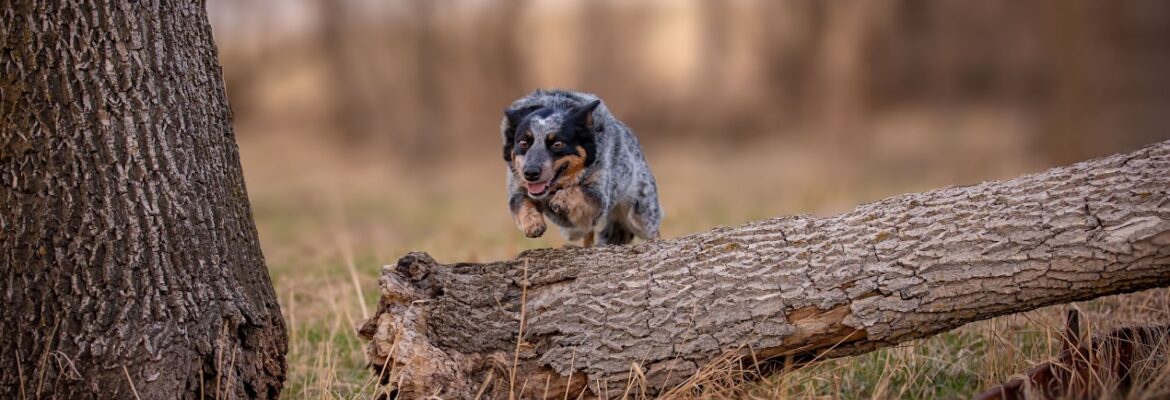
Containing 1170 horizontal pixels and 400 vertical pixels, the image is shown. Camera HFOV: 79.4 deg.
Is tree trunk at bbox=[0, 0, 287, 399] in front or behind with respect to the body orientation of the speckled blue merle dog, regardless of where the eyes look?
in front

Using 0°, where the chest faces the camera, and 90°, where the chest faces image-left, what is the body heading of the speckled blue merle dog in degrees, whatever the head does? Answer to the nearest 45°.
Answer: approximately 45°
